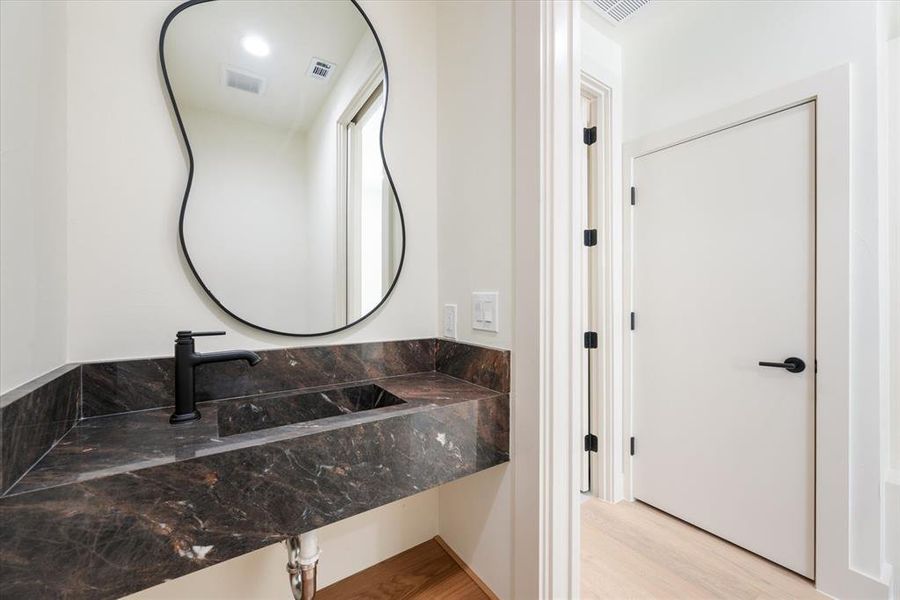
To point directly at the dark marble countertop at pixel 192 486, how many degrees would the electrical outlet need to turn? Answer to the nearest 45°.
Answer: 0° — it already faces it

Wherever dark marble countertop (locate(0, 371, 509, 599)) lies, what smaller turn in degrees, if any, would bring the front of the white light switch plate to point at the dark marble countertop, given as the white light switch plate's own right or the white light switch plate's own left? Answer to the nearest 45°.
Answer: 0° — it already faces it

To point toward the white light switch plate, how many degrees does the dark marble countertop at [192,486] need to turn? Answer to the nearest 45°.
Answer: approximately 45° to its left

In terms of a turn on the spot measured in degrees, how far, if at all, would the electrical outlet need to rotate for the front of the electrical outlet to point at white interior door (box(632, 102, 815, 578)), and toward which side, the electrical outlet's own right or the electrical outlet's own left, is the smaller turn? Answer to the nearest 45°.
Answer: approximately 135° to the electrical outlet's own left

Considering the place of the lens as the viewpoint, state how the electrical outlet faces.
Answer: facing the viewer and to the left of the viewer

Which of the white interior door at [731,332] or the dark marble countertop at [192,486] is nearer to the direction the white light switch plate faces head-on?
the dark marble countertop

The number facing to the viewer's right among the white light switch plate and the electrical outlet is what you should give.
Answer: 0

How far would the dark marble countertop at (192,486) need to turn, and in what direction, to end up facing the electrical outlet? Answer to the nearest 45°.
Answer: approximately 90° to its left

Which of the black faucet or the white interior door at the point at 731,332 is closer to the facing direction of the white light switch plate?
the black faucet

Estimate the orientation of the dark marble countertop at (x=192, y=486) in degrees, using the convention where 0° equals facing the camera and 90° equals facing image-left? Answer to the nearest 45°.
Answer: approximately 315°

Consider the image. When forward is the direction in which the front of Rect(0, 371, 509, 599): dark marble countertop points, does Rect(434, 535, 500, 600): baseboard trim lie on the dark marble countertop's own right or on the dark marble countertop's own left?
on the dark marble countertop's own left
